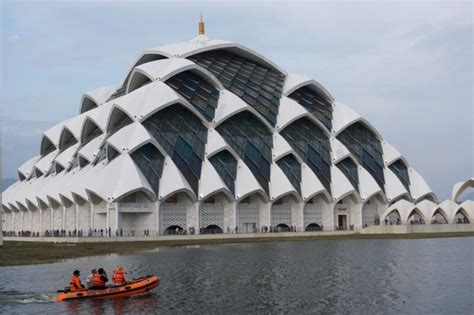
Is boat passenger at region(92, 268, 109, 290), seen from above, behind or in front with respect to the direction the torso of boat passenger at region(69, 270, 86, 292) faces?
in front

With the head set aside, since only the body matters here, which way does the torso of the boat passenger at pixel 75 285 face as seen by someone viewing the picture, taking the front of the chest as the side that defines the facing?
to the viewer's right

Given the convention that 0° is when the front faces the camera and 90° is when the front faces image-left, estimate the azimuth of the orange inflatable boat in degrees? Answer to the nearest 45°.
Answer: approximately 270°
